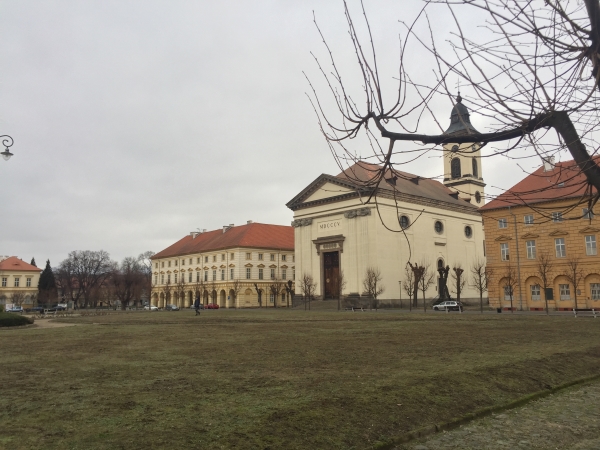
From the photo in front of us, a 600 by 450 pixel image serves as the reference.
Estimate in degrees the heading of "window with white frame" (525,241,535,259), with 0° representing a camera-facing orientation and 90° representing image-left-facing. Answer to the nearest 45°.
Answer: approximately 0°

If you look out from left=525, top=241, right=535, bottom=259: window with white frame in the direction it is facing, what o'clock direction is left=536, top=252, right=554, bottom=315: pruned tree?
The pruned tree is roughly at 11 o'clock from the window with white frame.

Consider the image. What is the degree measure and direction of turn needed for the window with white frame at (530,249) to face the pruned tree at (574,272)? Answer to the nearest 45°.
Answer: approximately 45° to its left

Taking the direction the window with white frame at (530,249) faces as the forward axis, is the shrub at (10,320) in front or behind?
in front
